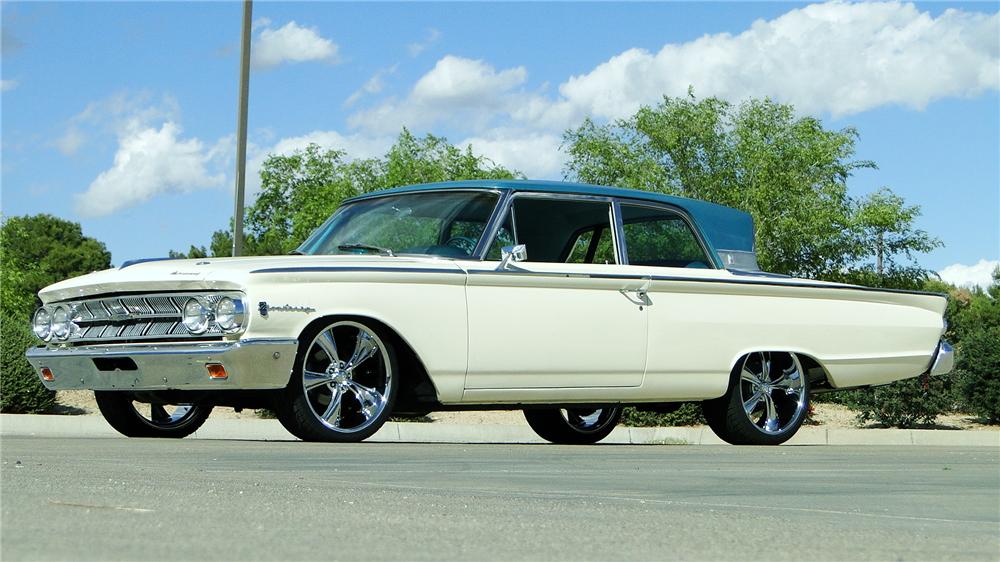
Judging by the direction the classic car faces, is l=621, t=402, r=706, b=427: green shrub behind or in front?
behind

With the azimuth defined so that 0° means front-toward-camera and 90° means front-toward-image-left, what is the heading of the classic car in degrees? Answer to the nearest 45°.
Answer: approximately 45°

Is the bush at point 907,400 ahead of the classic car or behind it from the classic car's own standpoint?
behind

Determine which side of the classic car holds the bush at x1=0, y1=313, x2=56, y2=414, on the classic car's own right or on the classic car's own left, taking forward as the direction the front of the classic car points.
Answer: on the classic car's own right

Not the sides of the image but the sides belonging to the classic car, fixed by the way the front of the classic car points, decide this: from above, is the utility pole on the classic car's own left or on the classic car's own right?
on the classic car's own right

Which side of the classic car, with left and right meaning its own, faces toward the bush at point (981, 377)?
back

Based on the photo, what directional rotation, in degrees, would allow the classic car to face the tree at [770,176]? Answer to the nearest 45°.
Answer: approximately 135° to its right
